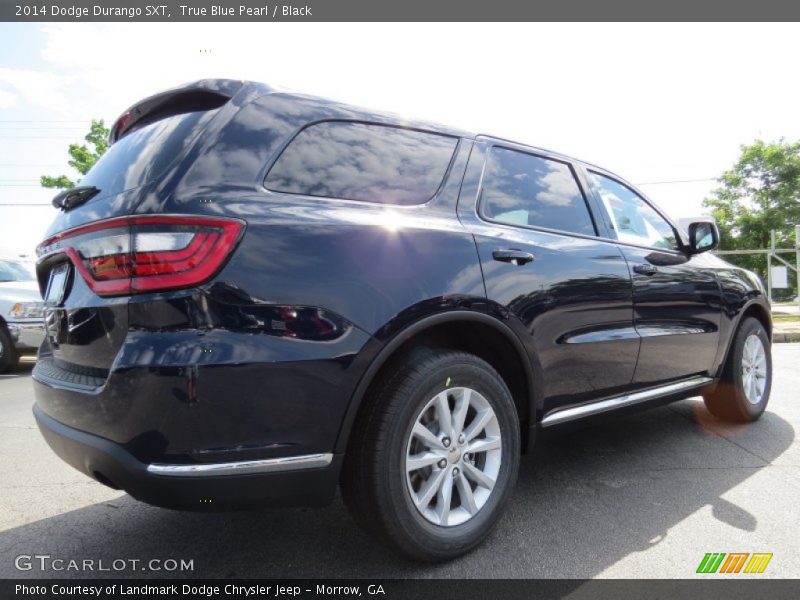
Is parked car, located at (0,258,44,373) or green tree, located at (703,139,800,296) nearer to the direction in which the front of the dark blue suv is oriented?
the green tree

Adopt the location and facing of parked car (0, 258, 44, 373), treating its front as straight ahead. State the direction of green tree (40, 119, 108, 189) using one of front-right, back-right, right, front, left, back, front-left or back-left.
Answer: back-left

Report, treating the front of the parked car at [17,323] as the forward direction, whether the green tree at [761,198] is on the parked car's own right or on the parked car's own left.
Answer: on the parked car's own left

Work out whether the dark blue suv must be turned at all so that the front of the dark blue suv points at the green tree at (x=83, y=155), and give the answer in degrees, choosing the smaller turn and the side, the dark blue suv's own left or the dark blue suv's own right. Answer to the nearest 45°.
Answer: approximately 90° to the dark blue suv's own left

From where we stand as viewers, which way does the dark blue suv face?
facing away from the viewer and to the right of the viewer
